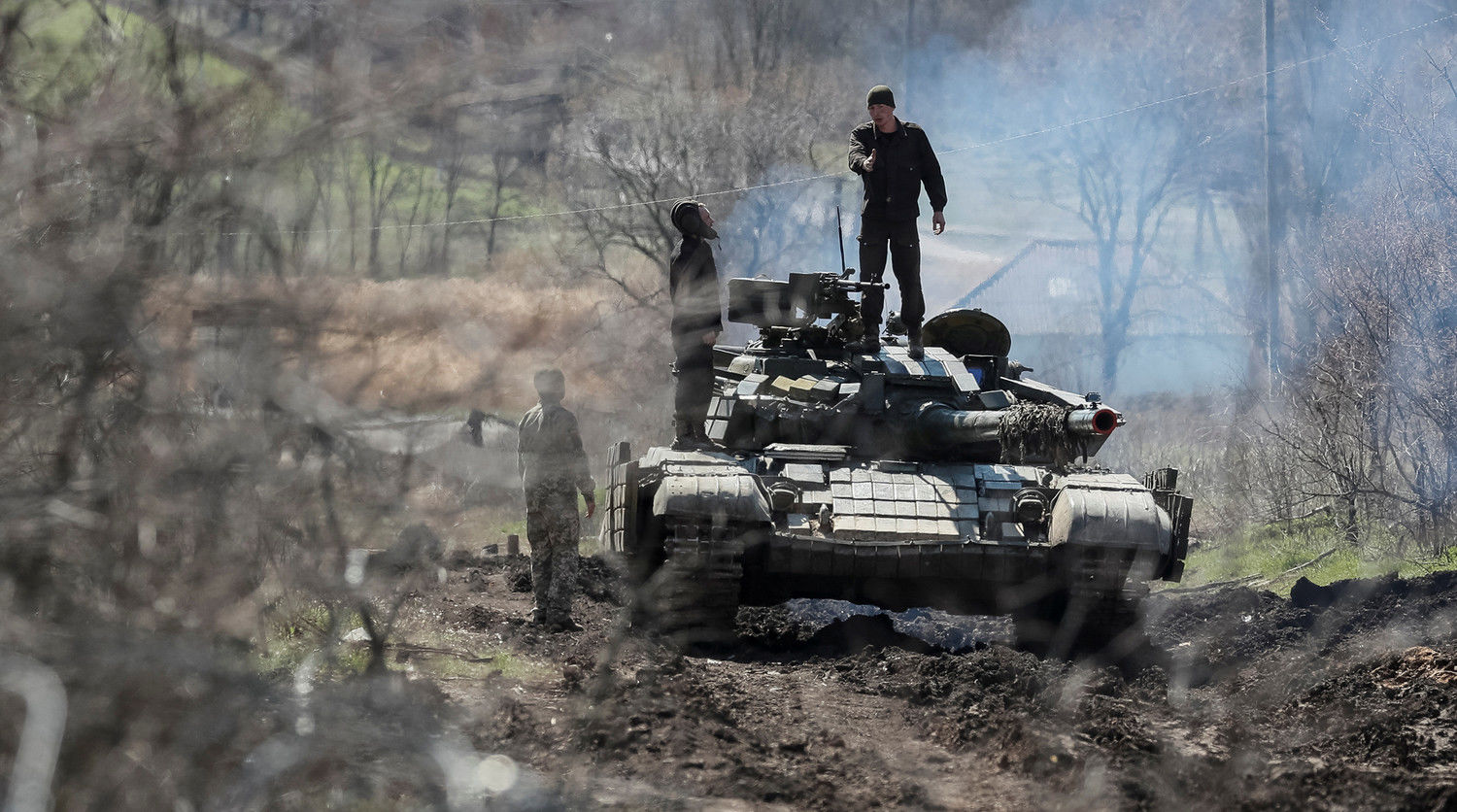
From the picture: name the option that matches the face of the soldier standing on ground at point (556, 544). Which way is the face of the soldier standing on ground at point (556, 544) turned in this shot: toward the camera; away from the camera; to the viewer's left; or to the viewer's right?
away from the camera

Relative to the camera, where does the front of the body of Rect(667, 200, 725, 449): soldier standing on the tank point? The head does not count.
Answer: to the viewer's right

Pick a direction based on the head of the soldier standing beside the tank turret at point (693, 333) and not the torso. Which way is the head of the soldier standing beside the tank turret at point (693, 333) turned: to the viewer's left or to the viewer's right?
to the viewer's right

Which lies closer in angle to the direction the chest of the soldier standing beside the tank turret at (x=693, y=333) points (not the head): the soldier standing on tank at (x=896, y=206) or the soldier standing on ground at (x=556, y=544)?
the soldier standing on tank

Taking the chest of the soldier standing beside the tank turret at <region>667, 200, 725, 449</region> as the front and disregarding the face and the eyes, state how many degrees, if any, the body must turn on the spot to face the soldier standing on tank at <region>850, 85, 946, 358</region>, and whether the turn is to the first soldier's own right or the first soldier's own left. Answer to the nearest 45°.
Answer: approximately 45° to the first soldier's own left

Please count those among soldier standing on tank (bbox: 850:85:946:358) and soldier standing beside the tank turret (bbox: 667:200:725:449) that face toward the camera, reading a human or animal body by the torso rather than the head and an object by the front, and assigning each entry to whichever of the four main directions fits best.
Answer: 1

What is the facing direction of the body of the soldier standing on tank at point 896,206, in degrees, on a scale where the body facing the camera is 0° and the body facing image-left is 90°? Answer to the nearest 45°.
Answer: approximately 0°

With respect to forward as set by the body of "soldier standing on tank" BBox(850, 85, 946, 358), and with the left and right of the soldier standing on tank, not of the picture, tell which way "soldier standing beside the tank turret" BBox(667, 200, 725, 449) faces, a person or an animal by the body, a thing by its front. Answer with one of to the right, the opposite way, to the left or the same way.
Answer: to the left
